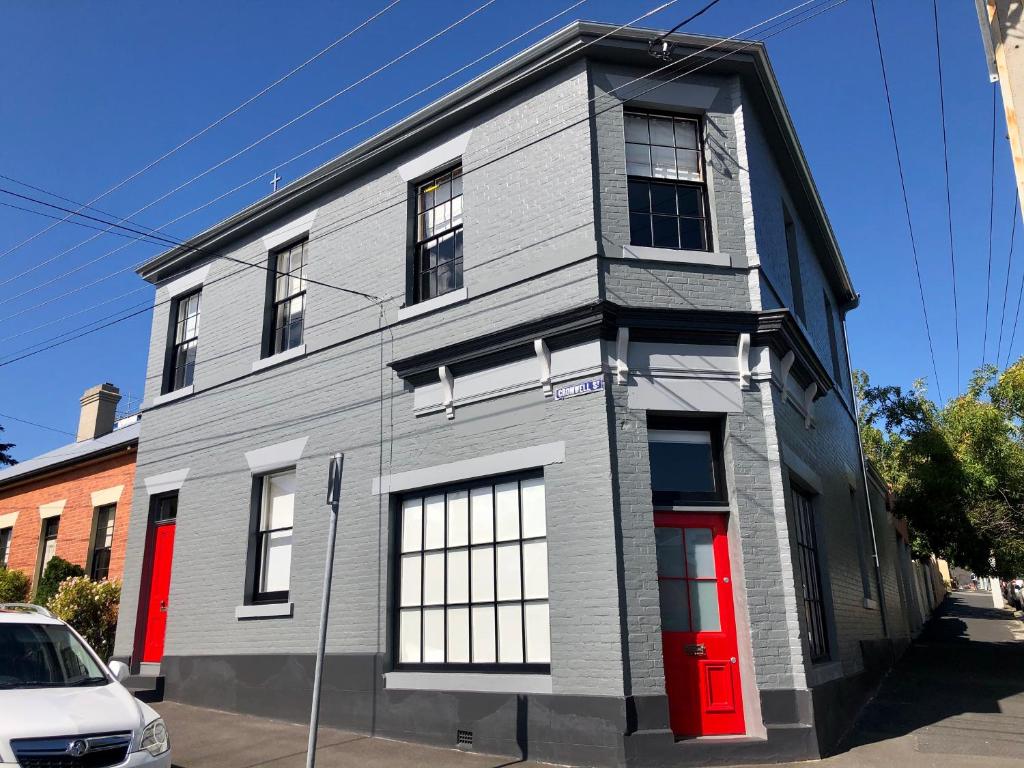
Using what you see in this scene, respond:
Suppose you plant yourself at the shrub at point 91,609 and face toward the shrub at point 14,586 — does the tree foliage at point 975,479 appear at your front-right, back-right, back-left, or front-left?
back-right

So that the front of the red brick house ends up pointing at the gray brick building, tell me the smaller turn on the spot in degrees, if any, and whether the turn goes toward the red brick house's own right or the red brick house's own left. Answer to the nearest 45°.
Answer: approximately 90° to the red brick house's own left

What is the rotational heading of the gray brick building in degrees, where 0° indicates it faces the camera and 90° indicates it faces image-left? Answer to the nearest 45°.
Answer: approximately 0°

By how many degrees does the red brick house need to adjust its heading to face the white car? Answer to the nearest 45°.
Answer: approximately 45° to its left

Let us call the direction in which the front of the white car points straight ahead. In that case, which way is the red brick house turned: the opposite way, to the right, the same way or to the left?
to the right

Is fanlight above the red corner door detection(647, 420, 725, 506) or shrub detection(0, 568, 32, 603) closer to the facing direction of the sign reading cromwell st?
the shrub

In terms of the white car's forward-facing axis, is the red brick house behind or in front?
behind

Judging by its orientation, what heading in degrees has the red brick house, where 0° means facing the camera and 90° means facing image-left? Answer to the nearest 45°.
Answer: approximately 45°

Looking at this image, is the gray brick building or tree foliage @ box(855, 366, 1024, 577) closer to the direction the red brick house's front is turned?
the gray brick building
